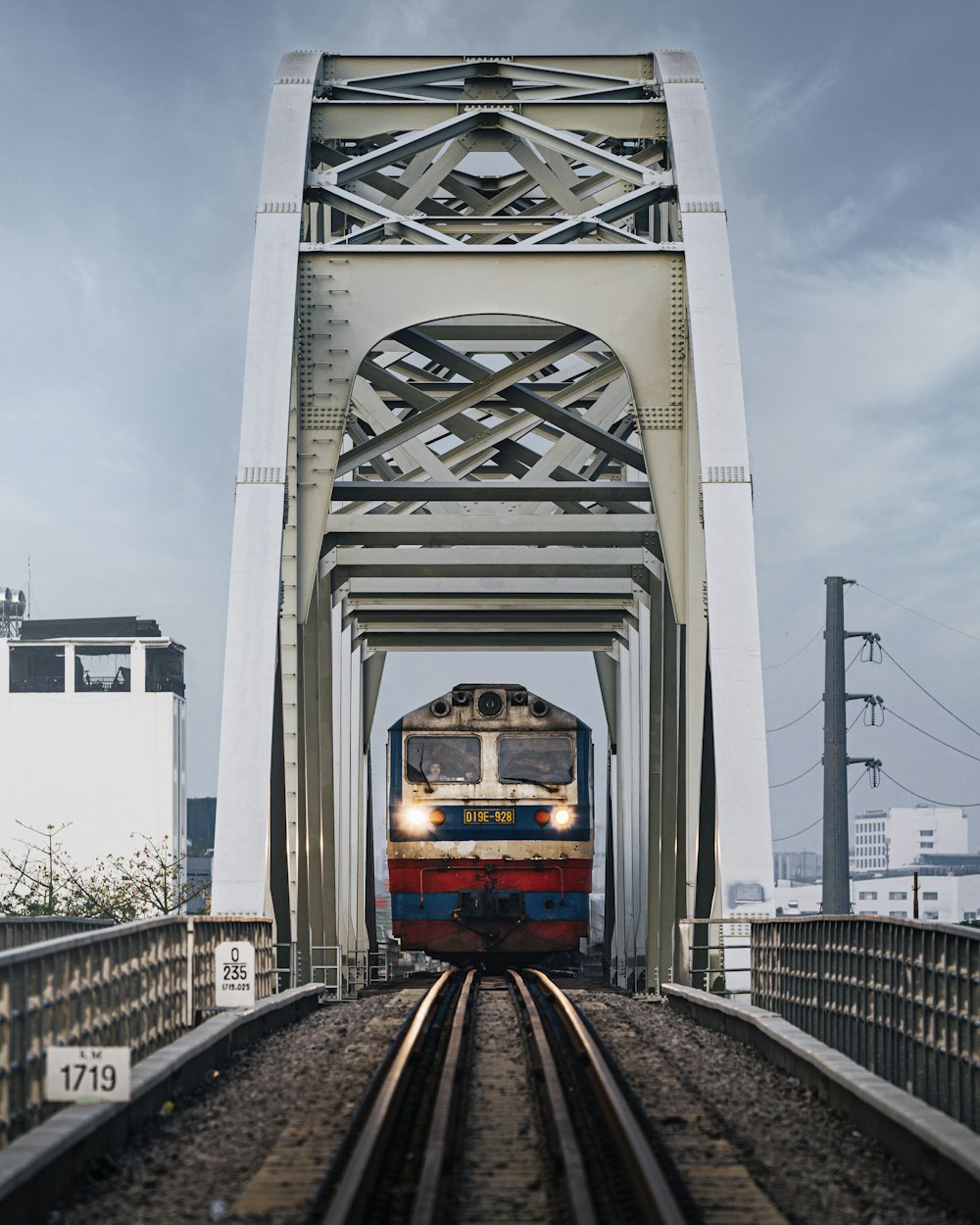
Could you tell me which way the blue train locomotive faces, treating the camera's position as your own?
facing the viewer
